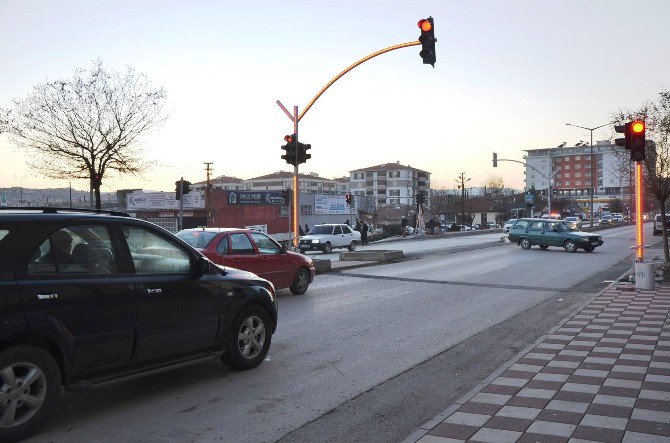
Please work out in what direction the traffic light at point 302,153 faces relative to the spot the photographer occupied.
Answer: facing to the right of the viewer

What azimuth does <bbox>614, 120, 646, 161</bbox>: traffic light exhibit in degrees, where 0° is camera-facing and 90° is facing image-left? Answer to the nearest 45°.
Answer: approximately 0°

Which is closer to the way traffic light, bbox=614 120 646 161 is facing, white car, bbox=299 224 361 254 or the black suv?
the black suv

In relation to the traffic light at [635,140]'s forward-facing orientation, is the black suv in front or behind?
in front

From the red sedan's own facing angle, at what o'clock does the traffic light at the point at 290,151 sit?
The traffic light is roughly at 11 o'clock from the red sedan.

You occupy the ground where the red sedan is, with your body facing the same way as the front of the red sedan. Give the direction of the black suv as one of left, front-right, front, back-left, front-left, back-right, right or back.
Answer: back-right

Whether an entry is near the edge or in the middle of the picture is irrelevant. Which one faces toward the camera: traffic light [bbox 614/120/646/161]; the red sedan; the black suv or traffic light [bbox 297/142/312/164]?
traffic light [bbox 614/120/646/161]

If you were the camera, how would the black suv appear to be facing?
facing away from the viewer and to the right of the viewer

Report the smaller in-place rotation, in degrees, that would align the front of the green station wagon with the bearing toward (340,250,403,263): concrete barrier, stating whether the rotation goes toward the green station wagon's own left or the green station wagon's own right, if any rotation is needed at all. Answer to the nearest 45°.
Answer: approximately 90° to the green station wagon's own right
